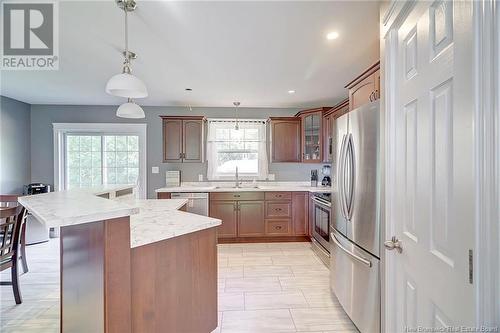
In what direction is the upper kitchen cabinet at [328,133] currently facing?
to the viewer's left

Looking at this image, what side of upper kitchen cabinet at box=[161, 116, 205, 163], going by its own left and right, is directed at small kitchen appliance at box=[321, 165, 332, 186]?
left

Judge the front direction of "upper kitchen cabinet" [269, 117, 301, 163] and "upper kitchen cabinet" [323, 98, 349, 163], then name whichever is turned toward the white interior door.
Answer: "upper kitchen cabinet" [269, 117, 301, 163]

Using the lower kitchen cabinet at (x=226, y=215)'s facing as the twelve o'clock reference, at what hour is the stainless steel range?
The stainless steel range is roughly at 10 o'clock from the lower kitchen cabinet.

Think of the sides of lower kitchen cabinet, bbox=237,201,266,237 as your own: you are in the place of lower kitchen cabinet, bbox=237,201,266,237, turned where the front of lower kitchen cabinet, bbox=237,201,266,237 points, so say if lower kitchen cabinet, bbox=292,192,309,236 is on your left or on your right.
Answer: on your left

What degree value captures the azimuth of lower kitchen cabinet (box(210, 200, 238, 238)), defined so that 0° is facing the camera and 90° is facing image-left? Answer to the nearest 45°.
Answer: approximately 0°

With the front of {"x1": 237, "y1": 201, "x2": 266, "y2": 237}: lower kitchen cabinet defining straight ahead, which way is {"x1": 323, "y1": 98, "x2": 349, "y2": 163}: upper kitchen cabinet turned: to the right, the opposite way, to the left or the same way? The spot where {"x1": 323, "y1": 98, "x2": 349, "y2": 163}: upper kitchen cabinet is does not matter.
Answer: to the right
